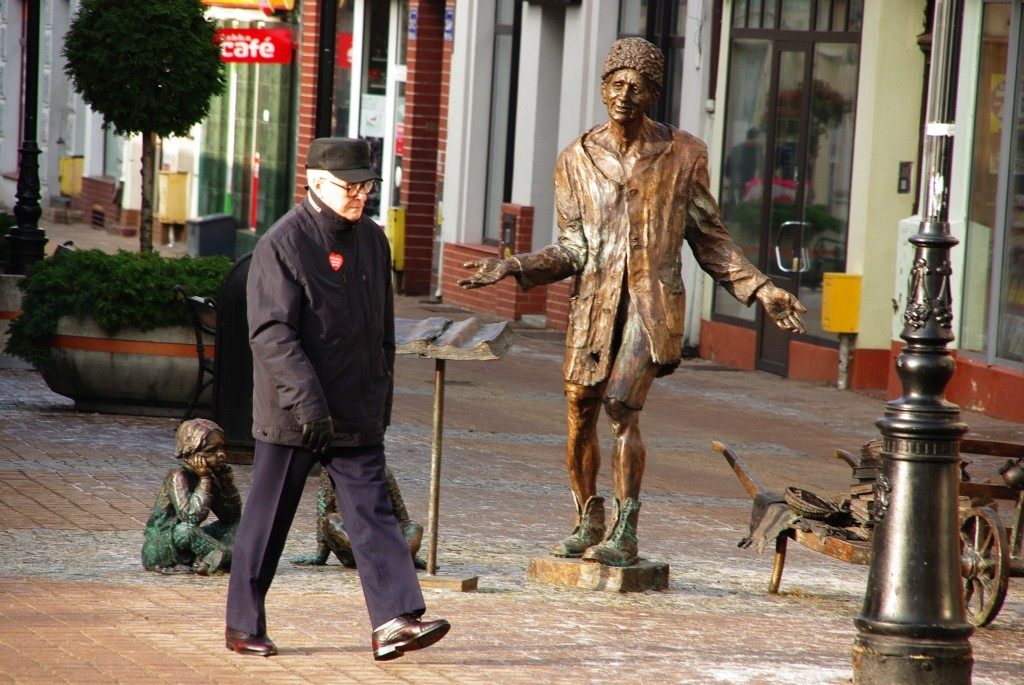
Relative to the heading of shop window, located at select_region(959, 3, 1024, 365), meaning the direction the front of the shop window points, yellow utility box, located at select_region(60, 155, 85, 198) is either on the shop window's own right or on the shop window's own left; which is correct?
on the shop window's own right

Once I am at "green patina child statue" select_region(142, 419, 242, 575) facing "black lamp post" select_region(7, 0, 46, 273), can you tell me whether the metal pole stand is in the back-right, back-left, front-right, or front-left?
back-right

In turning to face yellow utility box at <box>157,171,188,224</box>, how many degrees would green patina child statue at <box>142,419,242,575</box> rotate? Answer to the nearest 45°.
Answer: approximately 135° to its left

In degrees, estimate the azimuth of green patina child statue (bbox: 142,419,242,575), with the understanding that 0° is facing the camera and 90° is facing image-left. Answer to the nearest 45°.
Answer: approximately 315°

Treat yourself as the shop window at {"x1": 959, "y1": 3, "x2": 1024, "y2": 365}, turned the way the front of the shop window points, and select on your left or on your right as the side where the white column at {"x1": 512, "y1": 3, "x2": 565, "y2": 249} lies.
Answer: on your right

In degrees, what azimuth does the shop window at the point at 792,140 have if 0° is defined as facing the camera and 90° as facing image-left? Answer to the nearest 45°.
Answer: approximately 45°

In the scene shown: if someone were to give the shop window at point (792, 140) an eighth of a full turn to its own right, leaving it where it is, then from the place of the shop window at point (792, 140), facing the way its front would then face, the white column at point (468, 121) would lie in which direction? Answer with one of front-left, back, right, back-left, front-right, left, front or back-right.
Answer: front-right

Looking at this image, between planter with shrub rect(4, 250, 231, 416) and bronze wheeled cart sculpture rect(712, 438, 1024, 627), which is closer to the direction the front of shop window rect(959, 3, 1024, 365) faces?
the planter with shrub

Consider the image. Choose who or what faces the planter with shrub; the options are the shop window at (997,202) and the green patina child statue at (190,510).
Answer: the shop window

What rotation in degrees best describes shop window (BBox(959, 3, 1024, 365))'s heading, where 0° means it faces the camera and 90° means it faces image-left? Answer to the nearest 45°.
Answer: approximately 45°

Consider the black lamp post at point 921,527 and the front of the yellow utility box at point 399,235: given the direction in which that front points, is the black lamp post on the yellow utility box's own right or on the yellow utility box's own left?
on the yellow utility box's own left

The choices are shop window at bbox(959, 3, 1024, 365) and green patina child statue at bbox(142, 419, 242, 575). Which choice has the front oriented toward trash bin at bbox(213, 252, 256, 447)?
the shop window

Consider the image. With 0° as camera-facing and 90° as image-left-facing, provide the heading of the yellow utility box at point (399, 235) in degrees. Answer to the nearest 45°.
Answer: approximately 45°

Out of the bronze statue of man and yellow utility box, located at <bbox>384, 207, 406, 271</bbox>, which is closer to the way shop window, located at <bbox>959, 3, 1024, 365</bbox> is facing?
the bronze statue of man
